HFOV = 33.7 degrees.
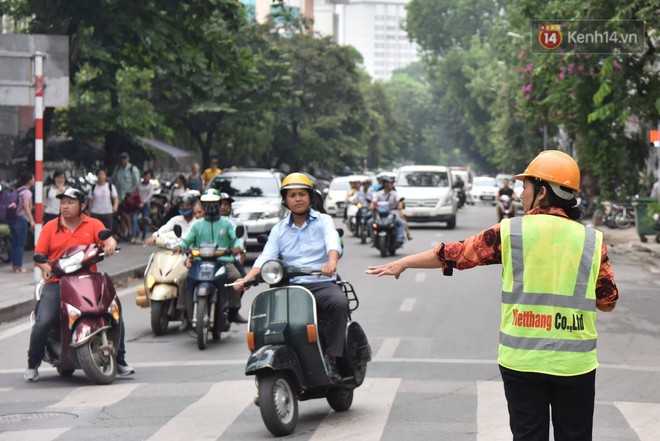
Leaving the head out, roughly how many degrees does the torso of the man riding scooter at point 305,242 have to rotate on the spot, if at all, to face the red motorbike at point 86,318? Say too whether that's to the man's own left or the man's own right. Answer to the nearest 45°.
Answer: approximately 90° to the man's own right

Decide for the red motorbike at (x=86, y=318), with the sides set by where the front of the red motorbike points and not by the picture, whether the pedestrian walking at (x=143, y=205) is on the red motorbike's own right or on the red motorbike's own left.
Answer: on the red motorbike's own left

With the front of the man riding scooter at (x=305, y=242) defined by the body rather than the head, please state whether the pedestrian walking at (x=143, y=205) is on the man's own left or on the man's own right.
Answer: on the man's own right

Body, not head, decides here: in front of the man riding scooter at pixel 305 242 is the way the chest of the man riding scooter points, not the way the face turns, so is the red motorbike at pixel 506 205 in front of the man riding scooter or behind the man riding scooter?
behind

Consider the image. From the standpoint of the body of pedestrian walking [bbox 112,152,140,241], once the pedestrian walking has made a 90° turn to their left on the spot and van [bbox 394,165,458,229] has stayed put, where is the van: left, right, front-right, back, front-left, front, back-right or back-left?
front-left

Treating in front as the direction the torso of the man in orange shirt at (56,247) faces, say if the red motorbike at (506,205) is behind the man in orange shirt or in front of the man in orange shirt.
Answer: behind
